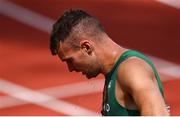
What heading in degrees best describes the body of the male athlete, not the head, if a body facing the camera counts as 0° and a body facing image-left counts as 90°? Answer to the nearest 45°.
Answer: approximately 90°

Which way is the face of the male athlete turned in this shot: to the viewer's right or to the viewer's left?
to the viewer's left
